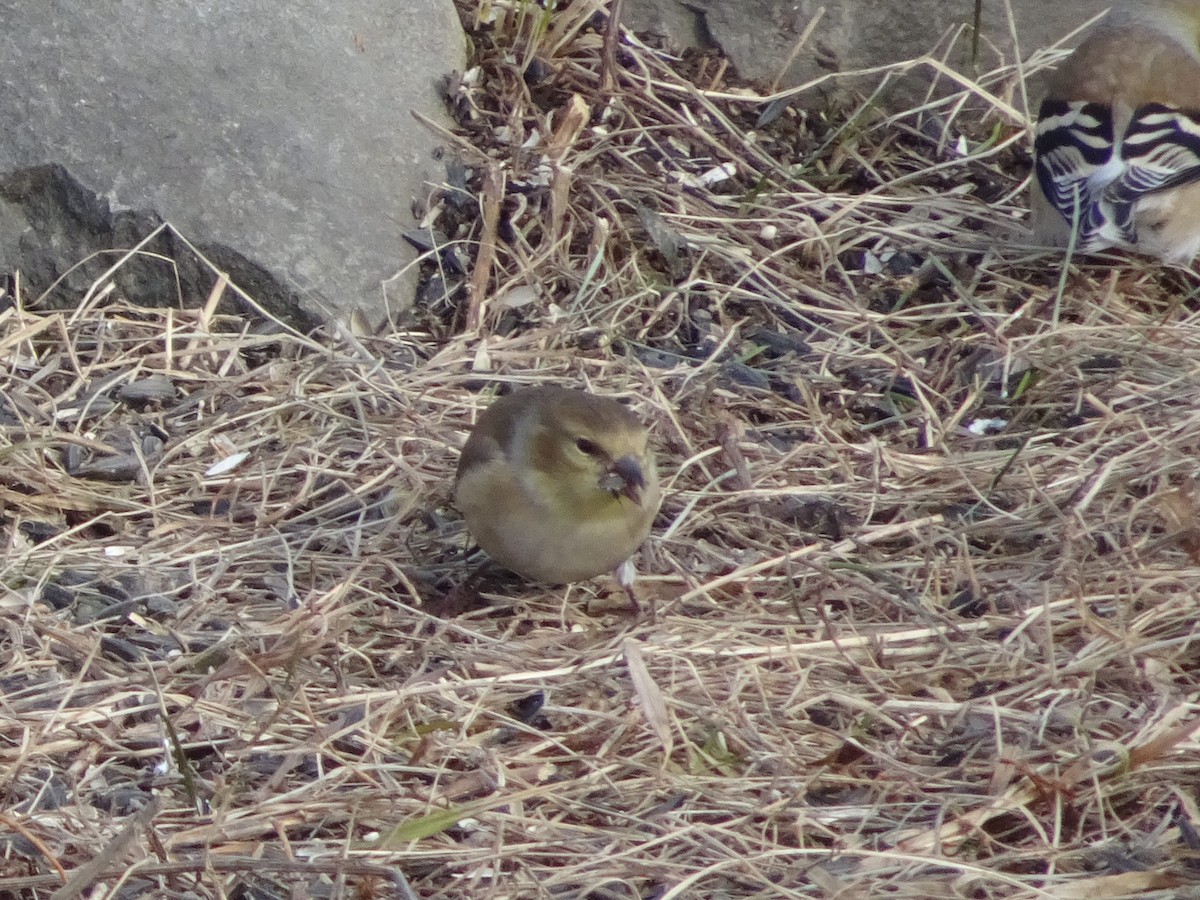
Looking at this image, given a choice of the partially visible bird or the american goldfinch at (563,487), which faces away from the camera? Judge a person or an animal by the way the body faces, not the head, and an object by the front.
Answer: the partially visible bird

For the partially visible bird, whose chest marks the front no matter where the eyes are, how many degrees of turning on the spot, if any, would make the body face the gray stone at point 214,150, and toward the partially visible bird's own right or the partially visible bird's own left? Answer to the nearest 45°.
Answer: approximately 90° to the partially visible bird's own left

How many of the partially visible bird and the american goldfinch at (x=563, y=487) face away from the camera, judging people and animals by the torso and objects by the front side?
1

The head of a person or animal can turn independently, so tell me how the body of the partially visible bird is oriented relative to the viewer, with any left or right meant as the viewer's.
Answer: facing away from the viewer

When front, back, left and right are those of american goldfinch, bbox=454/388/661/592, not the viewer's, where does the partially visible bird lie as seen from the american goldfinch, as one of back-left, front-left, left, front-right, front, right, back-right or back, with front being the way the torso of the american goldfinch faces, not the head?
left

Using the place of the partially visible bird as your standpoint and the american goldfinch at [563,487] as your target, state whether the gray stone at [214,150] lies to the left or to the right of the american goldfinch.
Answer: right

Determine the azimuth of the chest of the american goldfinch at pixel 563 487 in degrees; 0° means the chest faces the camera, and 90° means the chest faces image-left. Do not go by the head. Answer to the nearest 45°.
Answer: approximately 315°

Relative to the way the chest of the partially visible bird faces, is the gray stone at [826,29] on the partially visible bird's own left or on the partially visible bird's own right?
on the partially visible bird's own left
